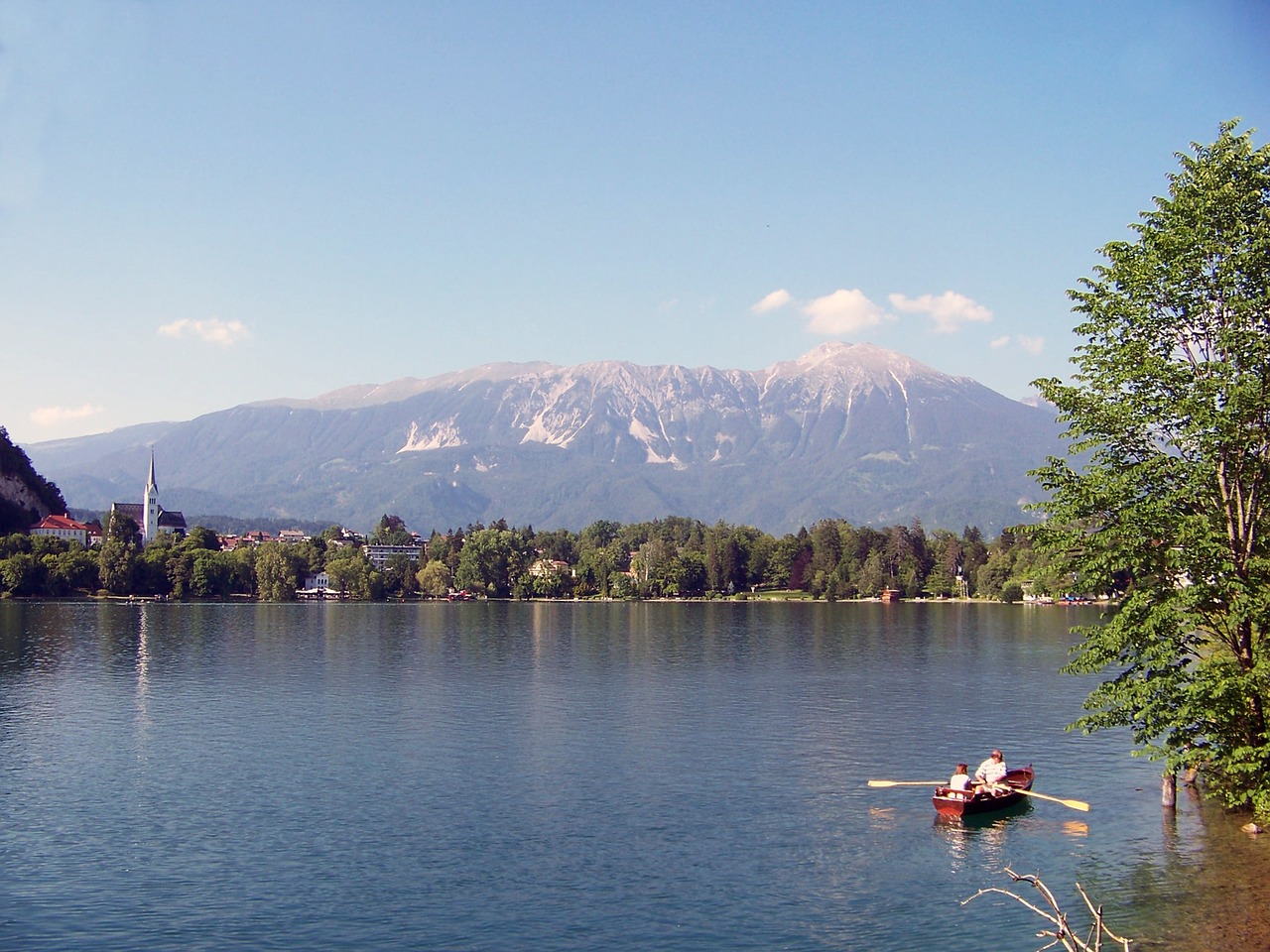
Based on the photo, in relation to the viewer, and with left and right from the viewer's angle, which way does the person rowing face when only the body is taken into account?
facing the viewer and to the left of the viewer

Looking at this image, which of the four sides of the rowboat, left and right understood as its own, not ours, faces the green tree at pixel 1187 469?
right

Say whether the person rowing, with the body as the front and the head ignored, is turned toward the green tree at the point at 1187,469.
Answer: no

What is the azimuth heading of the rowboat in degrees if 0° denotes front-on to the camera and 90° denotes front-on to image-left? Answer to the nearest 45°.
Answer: approximately 225°

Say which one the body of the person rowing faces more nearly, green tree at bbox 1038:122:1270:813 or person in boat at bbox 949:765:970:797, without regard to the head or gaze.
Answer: the person in boat
